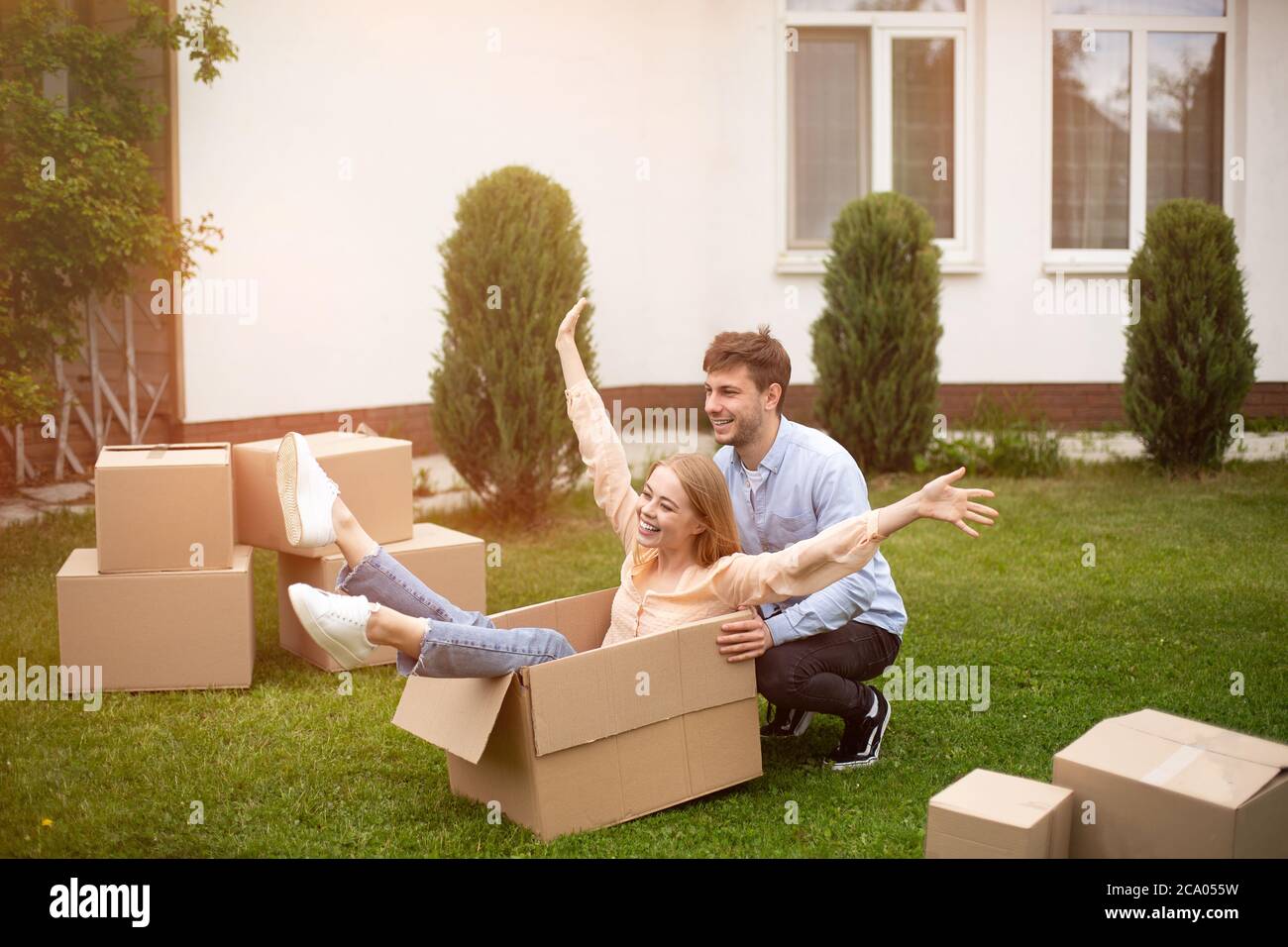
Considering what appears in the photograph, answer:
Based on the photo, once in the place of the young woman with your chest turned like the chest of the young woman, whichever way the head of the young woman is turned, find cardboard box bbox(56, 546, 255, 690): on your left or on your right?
on your right

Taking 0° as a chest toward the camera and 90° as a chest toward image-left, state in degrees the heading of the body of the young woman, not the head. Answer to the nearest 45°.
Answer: approximately 45°

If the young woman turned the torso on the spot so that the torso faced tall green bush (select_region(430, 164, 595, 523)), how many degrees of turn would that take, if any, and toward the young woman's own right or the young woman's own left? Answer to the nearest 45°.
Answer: approximately 135° to the young woman's own right

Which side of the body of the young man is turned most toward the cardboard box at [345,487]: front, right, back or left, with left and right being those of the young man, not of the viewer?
right

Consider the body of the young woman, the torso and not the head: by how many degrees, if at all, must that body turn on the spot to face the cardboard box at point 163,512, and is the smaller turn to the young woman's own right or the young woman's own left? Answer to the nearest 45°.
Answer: approximately 90° to the young woman's own right

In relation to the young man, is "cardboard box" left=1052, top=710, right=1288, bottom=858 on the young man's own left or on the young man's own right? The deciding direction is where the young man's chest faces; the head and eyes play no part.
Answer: on the young man's own left

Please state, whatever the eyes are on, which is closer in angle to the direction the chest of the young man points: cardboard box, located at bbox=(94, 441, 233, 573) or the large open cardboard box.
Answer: the large open cardboard box

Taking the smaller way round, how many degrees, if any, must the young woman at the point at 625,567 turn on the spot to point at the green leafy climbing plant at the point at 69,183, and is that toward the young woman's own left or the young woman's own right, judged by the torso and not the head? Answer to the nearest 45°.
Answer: approximately 90° to the young woman's own right

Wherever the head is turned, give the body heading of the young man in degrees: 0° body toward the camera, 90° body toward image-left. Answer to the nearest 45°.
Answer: approximately 45°

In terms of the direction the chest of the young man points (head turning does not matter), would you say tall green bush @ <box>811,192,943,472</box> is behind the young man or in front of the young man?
behind

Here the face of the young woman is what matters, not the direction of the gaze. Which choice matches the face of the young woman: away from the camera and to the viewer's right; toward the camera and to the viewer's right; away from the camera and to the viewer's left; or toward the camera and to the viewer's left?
toward the camera and to the viewer's left
